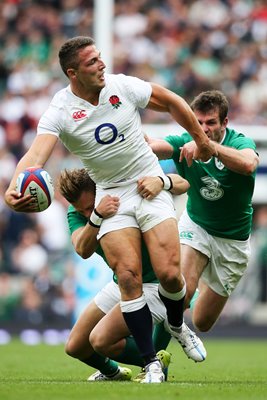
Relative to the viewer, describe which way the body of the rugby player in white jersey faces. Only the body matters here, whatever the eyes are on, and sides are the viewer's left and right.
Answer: facing the viewer
